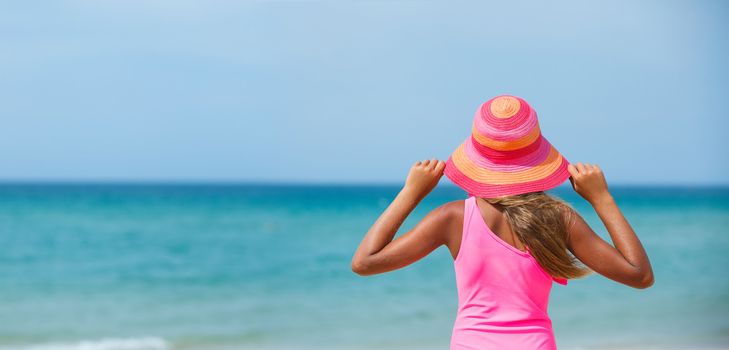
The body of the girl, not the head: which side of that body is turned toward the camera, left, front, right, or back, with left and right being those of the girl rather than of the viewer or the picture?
back

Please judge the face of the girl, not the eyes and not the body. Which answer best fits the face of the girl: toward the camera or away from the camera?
away from the camera
